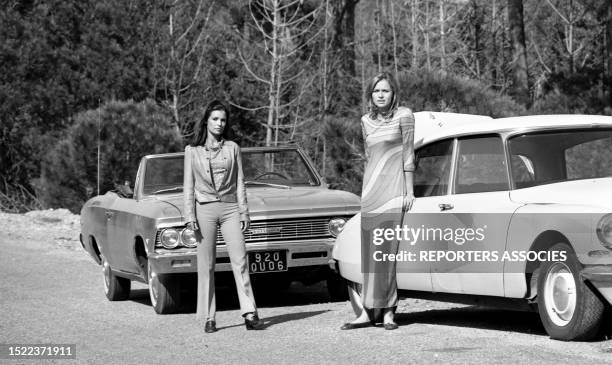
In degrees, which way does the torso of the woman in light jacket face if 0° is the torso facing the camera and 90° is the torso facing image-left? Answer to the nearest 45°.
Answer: approximately 0°

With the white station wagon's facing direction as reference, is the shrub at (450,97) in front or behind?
behind

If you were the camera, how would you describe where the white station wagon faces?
facing the viewer and to the right of the viewer

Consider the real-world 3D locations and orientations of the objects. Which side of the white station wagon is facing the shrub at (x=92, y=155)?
back

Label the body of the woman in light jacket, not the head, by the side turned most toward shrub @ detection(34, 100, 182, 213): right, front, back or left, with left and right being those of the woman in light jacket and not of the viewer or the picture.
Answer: back
